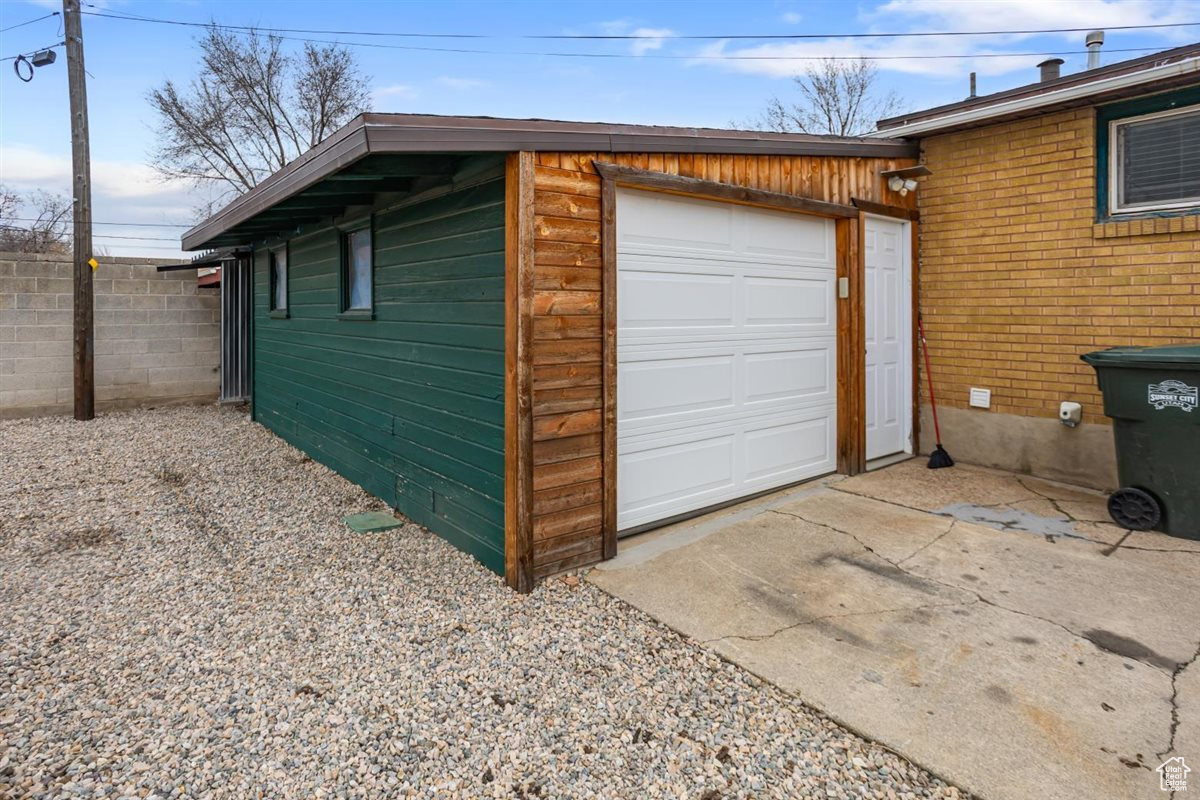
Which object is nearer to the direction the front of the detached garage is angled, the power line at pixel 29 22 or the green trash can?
the green trash can

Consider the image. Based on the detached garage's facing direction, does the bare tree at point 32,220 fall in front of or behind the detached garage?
behind

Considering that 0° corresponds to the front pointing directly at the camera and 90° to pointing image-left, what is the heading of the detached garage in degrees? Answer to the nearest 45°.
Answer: approximately 315°

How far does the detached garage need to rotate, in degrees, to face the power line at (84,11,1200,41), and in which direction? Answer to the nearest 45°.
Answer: approximately 135° to its left

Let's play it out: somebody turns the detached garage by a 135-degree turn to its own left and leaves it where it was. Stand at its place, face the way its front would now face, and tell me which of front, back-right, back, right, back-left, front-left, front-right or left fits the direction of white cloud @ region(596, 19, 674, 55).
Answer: front

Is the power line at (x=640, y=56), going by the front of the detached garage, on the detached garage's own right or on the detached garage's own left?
on the detached garage's own left
